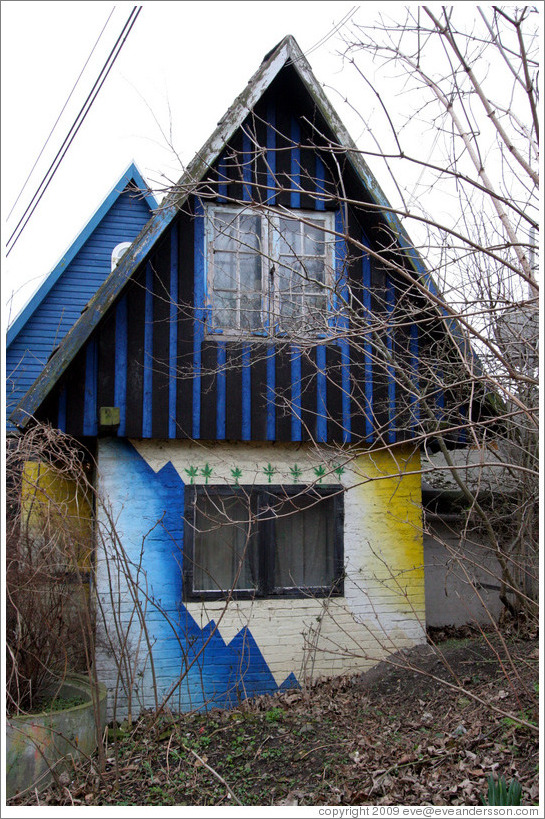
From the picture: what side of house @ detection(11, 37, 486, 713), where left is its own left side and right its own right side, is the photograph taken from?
front
